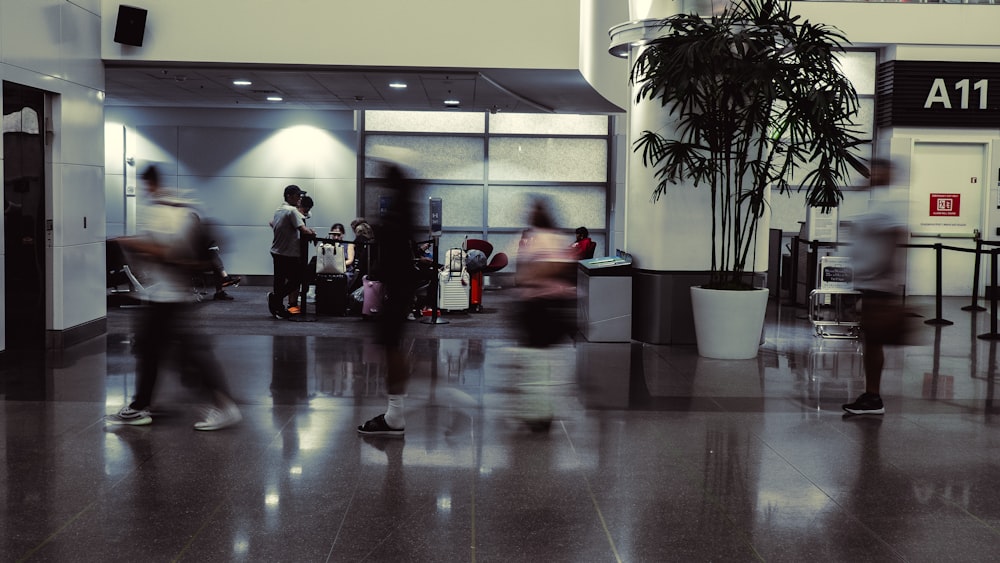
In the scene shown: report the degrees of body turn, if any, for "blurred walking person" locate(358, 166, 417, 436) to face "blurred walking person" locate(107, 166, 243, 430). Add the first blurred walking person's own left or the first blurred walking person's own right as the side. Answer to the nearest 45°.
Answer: approximately 45° to the first blurred walking person's own right

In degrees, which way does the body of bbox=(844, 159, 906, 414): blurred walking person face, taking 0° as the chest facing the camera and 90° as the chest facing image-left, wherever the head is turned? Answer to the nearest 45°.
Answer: approximately 90°

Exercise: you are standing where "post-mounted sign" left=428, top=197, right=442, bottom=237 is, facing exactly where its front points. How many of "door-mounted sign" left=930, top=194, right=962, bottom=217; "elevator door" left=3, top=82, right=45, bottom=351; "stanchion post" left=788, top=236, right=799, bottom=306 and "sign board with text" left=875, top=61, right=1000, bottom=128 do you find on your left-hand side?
3

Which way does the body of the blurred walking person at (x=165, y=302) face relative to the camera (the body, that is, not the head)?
to the viewer's left

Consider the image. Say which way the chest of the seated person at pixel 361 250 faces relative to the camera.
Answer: to the viewer's left

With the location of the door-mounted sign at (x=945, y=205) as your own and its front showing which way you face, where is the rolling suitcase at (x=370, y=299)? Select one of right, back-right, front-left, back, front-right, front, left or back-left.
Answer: front-right

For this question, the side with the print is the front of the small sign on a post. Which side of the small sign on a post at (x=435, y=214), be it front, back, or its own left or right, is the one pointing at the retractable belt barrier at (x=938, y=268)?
left

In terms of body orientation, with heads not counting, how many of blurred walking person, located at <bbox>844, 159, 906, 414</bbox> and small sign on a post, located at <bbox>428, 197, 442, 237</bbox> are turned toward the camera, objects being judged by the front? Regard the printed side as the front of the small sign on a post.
1

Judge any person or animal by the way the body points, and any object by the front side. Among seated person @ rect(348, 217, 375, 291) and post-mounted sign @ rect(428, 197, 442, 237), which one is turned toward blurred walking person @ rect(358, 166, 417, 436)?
the post-mounted sign

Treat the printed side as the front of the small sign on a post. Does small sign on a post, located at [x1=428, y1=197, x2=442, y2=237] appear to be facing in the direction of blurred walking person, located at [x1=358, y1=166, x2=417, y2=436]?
yes

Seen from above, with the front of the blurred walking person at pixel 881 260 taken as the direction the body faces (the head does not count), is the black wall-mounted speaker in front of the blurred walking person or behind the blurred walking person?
in front

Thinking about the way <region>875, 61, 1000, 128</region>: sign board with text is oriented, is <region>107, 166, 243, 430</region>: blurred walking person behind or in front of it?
in front
